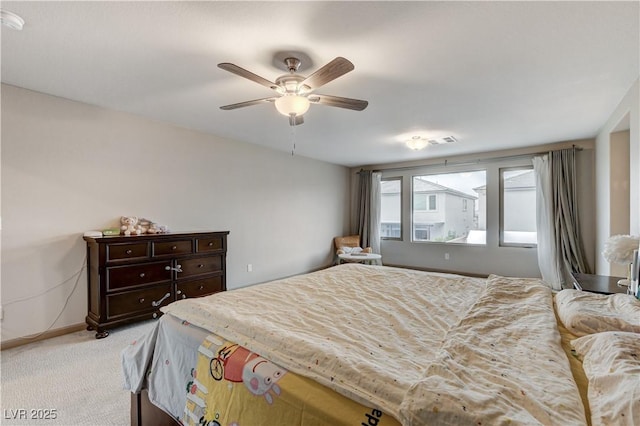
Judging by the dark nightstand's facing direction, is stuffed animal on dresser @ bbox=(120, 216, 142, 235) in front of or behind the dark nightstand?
in front

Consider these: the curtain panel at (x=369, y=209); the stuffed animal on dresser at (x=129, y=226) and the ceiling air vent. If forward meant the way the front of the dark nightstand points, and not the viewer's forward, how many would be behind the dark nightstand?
0

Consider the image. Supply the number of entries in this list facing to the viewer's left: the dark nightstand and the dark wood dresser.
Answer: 1

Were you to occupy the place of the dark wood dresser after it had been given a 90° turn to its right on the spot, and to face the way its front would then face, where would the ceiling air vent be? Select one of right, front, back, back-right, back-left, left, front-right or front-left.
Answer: back-left

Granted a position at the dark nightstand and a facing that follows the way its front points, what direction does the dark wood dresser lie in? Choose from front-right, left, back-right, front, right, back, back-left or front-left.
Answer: front-left

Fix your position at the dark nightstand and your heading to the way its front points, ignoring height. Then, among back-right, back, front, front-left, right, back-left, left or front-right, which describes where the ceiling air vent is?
front-right

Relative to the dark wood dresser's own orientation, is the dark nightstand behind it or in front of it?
in front

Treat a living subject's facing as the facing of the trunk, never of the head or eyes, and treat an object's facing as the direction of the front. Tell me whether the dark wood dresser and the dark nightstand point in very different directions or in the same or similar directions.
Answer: very different directions

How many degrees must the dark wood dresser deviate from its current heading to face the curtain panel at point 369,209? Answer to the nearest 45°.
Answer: approximately 45° to its left

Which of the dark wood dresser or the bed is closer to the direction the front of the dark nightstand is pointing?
the dark wood dresser

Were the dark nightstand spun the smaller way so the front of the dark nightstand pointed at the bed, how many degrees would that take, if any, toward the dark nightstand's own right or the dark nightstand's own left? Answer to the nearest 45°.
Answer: approximately 90° to the dark nightstand's own left

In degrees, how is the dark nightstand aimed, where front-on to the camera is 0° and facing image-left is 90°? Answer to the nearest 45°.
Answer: approximately 90°

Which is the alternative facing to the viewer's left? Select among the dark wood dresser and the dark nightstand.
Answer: the dark nightstand

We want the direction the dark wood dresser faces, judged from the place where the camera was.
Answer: facing the viewer and to the right of the viewer
